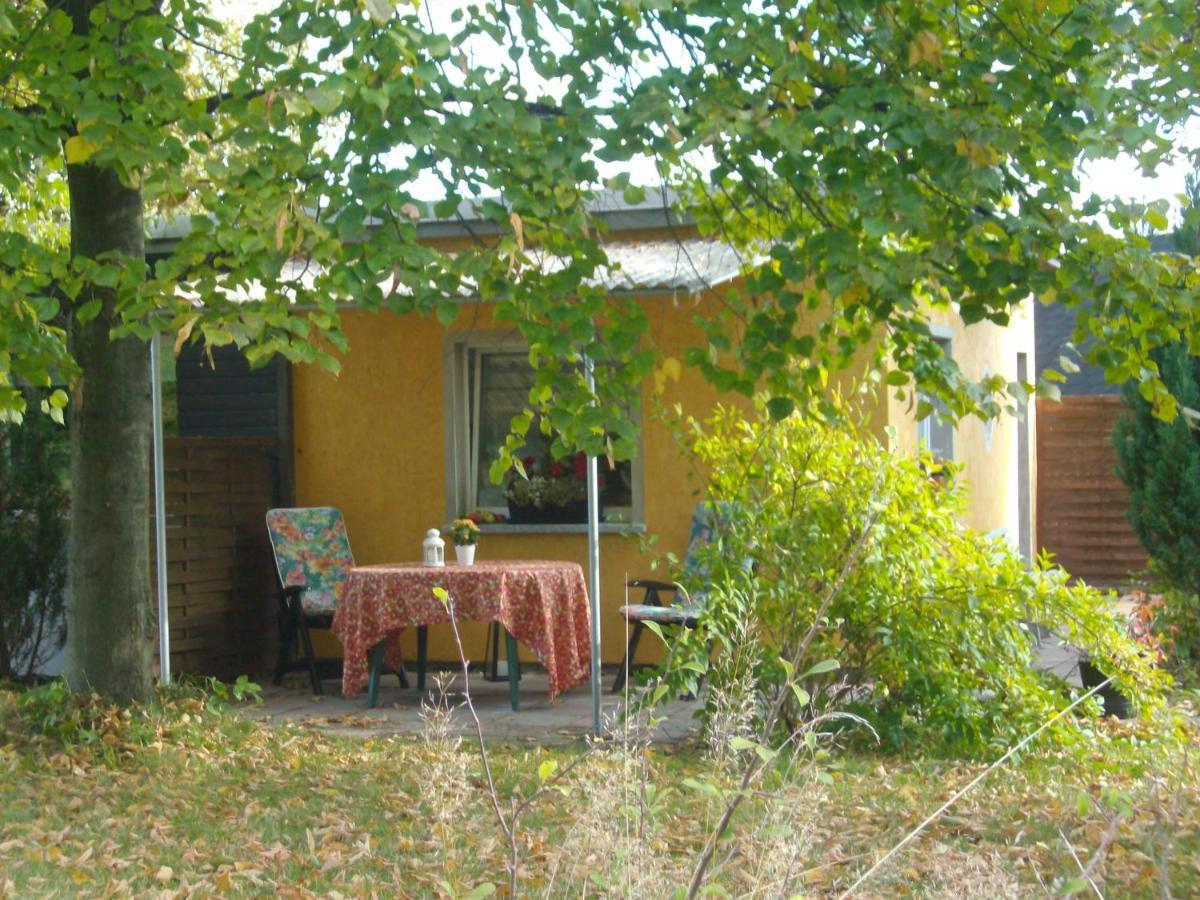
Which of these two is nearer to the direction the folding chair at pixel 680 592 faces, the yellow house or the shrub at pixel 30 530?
the shrub

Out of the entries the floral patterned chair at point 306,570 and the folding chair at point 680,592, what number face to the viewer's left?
1

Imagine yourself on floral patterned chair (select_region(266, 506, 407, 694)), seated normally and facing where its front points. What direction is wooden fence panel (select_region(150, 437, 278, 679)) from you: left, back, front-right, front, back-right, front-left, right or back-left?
back

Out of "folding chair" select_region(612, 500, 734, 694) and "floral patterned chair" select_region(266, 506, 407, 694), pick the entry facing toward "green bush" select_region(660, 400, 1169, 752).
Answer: the floral patterned chair

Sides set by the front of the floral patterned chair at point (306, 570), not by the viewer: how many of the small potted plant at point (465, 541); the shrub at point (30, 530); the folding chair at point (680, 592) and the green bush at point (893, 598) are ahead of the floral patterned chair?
3

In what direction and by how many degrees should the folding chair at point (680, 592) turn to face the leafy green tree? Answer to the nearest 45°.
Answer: approximately 90° to its left

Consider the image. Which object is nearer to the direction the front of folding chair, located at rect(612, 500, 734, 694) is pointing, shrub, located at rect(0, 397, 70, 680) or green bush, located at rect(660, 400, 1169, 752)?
the shrub

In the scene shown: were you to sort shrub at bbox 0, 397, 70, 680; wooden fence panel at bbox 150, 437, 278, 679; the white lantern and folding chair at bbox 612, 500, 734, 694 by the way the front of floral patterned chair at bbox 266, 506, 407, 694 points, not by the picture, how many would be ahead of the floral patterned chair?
2

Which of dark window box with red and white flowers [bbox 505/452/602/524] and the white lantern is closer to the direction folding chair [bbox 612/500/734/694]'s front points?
the white lantern

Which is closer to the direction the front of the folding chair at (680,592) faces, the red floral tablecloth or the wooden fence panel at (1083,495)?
the red floral tablecloth

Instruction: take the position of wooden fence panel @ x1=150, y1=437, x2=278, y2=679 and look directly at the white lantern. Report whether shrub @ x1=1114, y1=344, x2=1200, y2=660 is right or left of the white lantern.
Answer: left

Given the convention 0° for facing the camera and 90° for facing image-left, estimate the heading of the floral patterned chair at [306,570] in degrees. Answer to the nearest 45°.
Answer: approximately 315°

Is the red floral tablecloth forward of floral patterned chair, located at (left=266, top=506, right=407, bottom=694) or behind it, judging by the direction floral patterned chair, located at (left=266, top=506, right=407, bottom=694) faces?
forward

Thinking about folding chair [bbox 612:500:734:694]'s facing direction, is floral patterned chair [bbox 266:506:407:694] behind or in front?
in front

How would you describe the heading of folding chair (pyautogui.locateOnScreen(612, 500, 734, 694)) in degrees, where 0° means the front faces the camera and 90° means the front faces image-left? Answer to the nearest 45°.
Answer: approximately 90°

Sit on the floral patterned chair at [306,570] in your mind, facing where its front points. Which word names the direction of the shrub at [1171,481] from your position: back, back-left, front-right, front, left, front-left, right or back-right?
front-left
